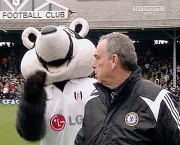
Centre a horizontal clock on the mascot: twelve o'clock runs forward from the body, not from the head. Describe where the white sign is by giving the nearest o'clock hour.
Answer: The white sign is roughly at 6 o'clock from the mascot.

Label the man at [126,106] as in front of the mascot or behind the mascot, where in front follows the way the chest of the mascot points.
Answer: in front

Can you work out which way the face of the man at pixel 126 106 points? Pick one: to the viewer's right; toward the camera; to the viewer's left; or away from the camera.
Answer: to the viewer's left

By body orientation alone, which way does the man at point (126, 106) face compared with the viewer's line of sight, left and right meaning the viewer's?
facing the viewer and to the left of the viewer

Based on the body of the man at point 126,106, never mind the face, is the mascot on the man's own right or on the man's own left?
on the man's own right

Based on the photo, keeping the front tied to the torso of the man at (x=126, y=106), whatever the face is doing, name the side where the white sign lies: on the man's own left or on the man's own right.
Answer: on the man's own right

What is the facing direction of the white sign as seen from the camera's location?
facing the viewer

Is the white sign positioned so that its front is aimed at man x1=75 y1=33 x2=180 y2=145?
yes

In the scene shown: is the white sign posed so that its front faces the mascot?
yes
